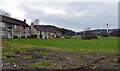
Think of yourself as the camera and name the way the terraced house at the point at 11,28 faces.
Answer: facing the viewer and to the right of the viewer
